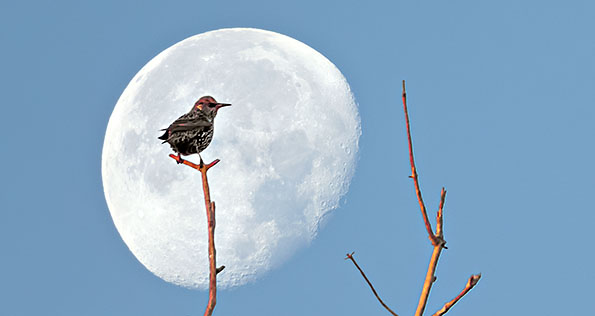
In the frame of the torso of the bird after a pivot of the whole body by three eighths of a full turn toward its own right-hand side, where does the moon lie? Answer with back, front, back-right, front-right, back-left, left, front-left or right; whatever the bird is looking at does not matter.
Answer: back-right

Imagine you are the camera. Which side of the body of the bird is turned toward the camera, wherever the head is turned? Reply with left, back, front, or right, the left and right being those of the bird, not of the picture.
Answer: right
